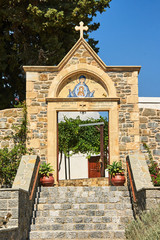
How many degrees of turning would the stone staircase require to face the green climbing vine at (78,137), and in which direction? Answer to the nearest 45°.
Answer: approximately 180°

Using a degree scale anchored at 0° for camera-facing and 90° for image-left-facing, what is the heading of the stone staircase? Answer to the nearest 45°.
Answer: approximately 0°

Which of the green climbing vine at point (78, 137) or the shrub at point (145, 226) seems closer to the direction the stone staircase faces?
the shrub

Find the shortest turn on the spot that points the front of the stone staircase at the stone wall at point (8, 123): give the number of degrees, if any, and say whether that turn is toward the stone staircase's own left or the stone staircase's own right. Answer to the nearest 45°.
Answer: approximately 135° to the stone staircase's own right

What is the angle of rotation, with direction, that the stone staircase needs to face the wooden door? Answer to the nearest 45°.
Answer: approximately 180°
